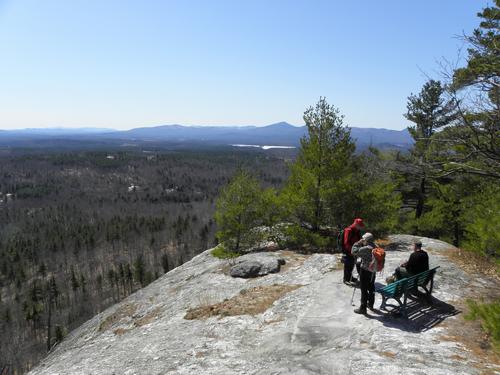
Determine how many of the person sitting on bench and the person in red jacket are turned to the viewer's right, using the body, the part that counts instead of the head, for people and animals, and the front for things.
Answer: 1

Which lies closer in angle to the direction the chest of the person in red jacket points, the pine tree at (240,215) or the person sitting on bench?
the person sitting on bench

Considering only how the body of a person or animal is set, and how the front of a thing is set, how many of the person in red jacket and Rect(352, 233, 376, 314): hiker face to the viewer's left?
1

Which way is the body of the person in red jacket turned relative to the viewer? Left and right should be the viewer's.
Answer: facing to the right of the viewer

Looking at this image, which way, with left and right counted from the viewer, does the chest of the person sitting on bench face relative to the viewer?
facing away from the viewer and to the left of the viewer

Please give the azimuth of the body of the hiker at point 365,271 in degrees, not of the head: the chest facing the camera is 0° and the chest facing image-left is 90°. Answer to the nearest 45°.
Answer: approximately 90°

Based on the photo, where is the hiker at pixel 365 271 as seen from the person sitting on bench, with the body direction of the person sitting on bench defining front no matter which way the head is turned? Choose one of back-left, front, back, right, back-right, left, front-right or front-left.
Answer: left

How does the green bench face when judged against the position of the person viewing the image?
facing away from the viewer and to the left of the viewer

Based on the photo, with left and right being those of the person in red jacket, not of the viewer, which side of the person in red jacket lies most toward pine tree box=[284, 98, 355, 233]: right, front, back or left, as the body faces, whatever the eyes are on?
left

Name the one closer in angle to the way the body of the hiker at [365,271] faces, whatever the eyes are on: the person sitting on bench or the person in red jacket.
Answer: the person in red jacket
